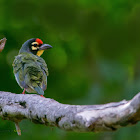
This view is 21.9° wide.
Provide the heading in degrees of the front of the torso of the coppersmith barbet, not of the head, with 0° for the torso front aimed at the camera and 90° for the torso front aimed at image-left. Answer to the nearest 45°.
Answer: approximately 180°
